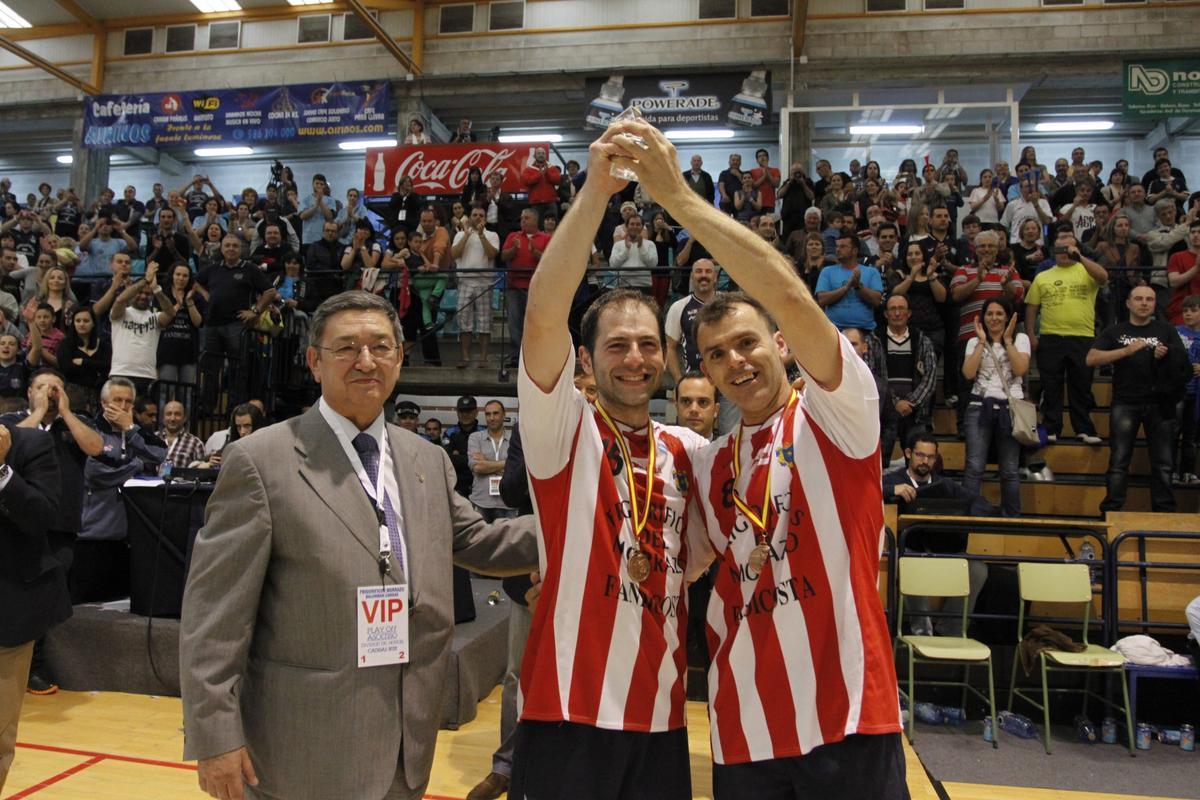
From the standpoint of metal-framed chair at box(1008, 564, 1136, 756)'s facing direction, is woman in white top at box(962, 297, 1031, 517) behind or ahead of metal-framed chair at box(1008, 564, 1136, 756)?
behind

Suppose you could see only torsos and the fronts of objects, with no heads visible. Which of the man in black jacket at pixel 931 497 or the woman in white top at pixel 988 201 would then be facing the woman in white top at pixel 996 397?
the woman in white top at pixel 988 201

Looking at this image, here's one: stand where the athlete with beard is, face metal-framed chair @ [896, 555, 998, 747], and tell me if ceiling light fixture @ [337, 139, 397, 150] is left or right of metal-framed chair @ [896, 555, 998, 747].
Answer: left

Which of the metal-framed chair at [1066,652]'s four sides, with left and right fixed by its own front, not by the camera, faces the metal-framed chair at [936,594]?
right

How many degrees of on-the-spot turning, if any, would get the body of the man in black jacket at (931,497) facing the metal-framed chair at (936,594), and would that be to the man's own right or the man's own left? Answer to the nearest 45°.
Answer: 0° — they already face it

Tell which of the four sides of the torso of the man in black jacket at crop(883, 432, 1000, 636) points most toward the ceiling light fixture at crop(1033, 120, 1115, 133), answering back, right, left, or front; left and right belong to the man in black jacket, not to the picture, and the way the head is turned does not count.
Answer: back

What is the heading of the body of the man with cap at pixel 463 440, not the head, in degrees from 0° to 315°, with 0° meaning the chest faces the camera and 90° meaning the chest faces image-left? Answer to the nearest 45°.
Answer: approximately 0°
